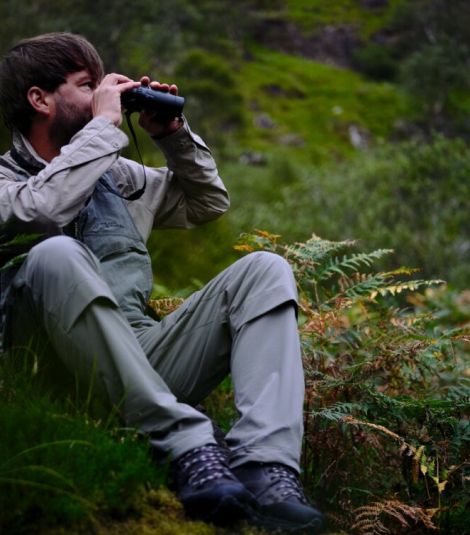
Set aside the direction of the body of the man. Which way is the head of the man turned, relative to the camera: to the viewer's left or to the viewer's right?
to the viewer's right

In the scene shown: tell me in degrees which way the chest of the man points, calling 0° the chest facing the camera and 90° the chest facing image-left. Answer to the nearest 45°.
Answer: approximately 315°

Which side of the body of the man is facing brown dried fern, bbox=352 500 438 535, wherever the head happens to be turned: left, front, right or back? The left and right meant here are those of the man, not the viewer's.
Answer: front
